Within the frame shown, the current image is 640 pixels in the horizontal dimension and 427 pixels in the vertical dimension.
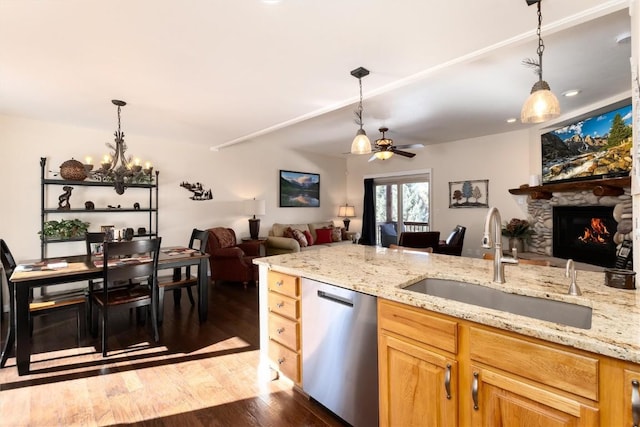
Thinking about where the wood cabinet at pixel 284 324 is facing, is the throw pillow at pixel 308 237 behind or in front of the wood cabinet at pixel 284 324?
behind

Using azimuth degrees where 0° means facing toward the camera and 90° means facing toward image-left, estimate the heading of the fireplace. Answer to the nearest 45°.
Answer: approximately 45°

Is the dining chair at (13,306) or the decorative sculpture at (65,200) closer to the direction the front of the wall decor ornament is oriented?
the dining chair

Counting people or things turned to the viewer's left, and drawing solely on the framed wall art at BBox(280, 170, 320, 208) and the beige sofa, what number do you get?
0

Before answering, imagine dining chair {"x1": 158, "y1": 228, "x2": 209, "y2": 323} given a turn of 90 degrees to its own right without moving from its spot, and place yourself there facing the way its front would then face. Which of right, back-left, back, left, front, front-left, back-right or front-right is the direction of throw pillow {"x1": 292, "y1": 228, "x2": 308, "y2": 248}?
right

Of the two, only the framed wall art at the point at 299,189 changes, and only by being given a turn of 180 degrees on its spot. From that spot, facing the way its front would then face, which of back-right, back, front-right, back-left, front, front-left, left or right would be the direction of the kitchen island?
back-left

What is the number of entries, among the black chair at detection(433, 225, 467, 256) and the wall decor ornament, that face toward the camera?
1

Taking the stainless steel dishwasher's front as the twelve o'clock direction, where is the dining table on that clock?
The dining table is roughly at 2 o'clock from the stainless steel dishwasher.

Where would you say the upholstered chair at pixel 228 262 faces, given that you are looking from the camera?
facing the viewer and to the right of the viewer

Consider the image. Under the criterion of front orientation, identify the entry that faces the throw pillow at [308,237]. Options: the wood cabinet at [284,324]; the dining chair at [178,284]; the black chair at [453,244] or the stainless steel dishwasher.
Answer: the black chair

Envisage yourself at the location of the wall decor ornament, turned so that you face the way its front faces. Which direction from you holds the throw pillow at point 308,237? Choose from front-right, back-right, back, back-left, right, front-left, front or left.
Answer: left
